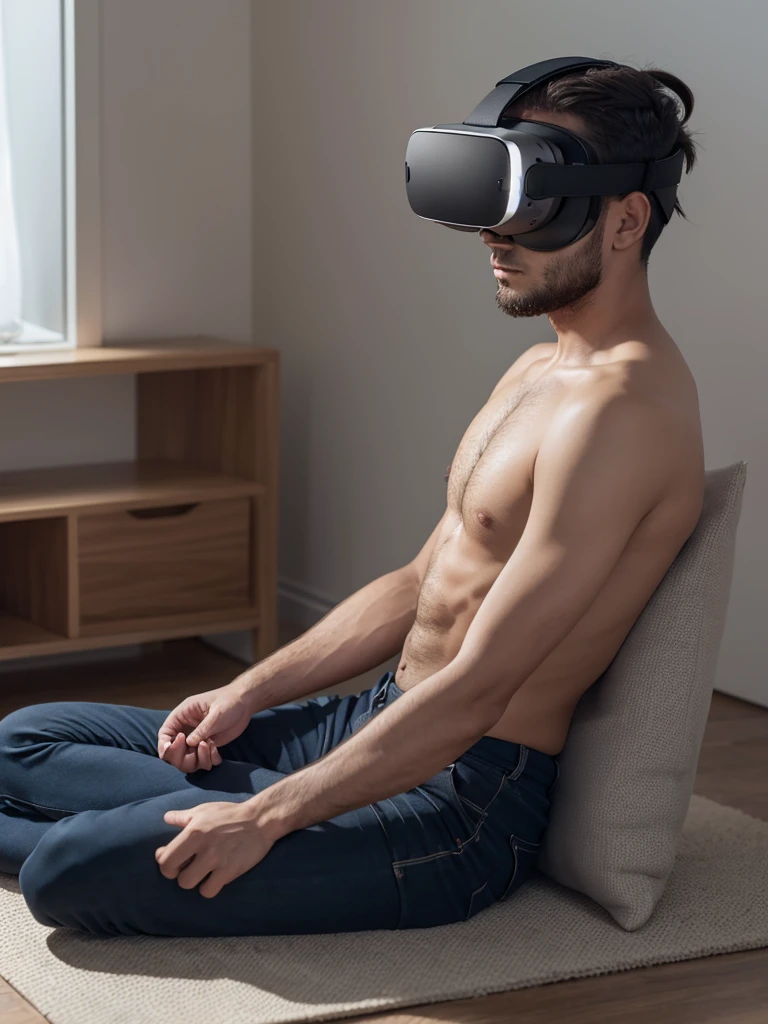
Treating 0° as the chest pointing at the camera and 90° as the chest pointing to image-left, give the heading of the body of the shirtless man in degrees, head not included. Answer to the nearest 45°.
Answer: approximately 90°
